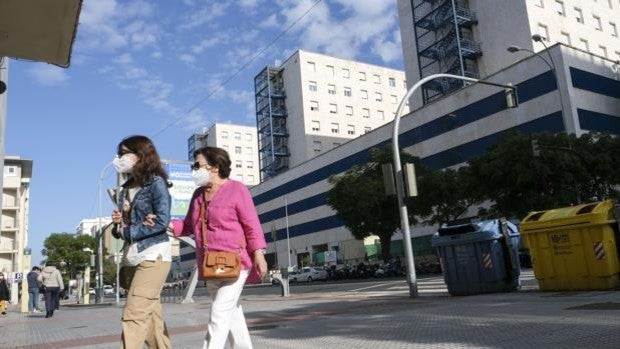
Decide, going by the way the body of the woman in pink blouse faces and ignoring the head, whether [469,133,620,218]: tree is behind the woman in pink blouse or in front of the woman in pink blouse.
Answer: behind

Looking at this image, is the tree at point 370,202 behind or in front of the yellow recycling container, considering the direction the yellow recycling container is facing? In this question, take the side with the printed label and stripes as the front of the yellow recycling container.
behind

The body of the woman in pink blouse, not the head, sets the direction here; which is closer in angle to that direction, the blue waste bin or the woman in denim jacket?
the woman in denim jacket

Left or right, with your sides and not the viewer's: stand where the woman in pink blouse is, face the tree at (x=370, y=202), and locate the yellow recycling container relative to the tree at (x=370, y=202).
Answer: right

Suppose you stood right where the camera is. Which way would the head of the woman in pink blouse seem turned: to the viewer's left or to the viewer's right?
to the viewer's left

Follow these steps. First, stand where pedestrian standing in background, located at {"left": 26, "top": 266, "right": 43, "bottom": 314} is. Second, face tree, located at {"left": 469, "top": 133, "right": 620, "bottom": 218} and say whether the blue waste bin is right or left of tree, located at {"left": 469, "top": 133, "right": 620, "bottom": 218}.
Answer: right

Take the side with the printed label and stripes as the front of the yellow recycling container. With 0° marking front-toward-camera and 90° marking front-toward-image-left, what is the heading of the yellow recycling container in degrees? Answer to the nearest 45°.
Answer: approximately 0°

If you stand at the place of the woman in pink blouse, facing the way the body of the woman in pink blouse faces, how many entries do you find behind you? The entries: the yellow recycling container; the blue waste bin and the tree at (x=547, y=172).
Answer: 3

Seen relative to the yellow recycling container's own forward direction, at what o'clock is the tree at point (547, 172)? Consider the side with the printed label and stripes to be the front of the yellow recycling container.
The tree is roughly at 6 o'clock from the yellow recycling container.

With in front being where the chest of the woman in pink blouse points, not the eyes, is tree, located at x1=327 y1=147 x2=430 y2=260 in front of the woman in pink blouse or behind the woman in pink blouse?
behind

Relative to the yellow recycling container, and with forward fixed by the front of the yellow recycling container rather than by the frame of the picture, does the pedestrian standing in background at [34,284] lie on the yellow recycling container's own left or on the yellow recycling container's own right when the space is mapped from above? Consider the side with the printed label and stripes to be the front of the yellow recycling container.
on the yellow recycling container's own right

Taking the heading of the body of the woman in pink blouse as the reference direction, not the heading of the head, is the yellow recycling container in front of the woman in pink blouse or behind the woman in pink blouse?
behind
